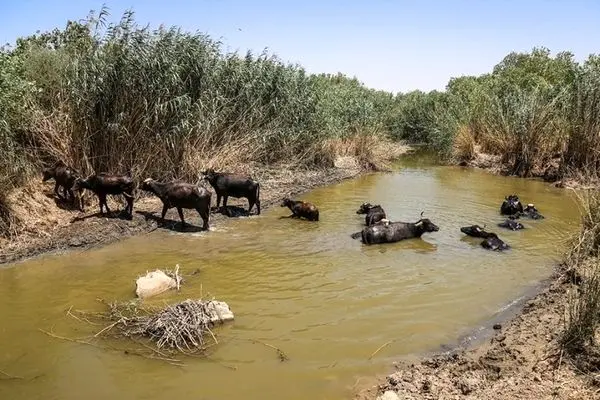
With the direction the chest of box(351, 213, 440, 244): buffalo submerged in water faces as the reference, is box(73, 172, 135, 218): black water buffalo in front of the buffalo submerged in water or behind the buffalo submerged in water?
behind

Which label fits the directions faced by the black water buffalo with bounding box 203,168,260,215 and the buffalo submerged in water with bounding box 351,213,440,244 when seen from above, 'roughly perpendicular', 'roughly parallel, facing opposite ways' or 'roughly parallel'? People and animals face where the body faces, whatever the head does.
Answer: roughly parallel, facing opposite ways

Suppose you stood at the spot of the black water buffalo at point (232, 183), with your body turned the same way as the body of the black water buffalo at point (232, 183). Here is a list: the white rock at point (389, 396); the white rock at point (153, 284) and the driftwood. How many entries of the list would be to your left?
3

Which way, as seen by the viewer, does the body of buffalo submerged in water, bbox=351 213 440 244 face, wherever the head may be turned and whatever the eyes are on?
to the viewer's right

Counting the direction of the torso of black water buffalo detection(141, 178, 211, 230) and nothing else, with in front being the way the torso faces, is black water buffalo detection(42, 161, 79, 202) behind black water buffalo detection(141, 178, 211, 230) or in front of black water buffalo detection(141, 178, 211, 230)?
in front

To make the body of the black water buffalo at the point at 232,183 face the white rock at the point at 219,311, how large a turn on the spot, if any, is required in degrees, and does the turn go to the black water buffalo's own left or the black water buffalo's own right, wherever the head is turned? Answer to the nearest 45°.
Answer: approximately 90° to the black water buffalo's own left

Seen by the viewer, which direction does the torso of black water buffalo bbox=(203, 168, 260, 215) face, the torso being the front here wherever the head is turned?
to the viewer's left

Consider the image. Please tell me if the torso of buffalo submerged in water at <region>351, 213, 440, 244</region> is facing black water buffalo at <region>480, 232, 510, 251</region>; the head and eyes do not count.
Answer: yes

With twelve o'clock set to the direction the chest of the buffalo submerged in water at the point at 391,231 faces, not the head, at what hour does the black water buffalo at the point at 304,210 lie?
The black water buffalo is roughly at 7 o'clock from the buffalo submerged in water.

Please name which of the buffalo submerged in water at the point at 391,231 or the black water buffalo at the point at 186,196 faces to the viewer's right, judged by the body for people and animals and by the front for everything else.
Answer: the buffalo submerged in water

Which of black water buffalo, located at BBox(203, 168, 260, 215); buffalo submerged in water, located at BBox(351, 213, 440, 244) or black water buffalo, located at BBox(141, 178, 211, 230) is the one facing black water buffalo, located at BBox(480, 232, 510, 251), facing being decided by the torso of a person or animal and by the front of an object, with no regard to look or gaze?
the buffalo submerged in water

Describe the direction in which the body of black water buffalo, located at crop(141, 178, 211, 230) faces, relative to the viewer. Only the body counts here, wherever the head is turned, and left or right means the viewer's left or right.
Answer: facing to the left of the viewer

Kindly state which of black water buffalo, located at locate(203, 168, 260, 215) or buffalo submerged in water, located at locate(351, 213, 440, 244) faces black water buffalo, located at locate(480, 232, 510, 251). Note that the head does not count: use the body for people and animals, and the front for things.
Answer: the buffalo submerged in water

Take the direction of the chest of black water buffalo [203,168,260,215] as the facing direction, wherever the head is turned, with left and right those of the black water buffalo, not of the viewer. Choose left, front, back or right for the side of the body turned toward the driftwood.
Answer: left

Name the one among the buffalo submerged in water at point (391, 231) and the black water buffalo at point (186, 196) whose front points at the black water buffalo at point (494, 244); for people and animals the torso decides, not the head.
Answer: the buffalo submerged in water

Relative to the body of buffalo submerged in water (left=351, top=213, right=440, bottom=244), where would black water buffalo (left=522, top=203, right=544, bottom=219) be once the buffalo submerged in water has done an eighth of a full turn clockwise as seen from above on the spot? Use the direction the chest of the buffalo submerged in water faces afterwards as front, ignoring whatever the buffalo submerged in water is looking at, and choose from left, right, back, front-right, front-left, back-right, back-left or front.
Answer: left

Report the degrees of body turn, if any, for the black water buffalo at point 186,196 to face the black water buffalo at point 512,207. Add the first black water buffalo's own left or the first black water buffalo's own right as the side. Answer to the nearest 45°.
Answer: approximately 180°
